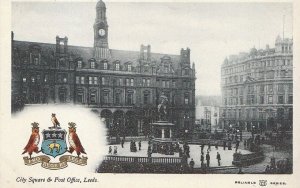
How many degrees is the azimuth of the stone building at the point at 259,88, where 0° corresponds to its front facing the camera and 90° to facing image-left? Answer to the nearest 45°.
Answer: approximately 45°
